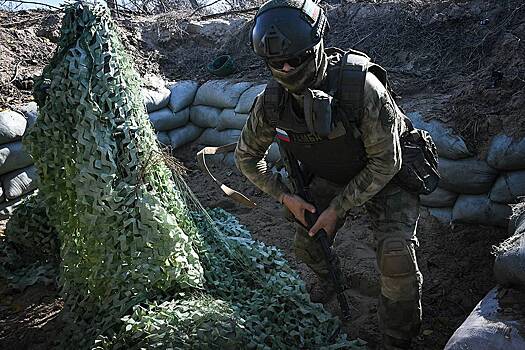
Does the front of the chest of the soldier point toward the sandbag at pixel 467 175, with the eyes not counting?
no

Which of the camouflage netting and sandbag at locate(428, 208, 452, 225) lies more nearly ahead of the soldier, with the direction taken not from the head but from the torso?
the camouflage netting

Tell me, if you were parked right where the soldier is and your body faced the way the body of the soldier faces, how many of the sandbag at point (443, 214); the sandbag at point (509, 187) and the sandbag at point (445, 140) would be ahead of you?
0

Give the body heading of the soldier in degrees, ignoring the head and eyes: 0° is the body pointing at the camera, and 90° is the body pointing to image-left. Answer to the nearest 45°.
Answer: approximately 45°

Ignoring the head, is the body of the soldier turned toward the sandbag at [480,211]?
no

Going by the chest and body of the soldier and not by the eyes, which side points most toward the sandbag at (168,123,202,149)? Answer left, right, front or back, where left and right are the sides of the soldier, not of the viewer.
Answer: right

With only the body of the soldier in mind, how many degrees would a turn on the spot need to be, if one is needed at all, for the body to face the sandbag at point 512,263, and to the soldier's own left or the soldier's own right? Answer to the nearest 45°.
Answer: approximately 90° to the soldier's own left

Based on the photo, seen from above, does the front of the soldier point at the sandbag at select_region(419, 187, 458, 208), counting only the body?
no

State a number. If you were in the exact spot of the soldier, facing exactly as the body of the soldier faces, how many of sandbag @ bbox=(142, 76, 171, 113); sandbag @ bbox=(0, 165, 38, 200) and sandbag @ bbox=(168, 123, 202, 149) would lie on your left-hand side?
0

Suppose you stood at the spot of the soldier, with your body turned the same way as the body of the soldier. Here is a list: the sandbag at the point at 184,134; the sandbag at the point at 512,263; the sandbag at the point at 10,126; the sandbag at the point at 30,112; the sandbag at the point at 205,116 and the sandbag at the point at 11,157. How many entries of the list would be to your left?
1

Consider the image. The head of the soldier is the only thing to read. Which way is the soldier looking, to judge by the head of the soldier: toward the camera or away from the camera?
toward the camera

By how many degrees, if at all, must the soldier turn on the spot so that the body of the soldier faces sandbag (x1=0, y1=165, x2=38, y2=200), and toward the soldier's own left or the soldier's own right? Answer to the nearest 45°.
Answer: approximately 90° to the soldier's own right

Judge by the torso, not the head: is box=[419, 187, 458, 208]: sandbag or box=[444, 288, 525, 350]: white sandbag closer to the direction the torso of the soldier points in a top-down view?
the white sandbag

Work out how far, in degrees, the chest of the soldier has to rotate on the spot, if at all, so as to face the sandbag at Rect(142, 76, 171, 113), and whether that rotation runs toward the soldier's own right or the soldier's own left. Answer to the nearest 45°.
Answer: approximately 90° to the soldier's own right

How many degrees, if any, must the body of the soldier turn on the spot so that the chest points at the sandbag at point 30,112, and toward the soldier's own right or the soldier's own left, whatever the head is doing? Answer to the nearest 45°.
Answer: approximately 90° to the soldier's own right

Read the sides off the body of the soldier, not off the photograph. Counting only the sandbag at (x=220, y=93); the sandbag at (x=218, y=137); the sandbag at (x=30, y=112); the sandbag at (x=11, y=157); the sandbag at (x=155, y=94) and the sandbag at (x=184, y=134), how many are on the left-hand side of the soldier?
0
